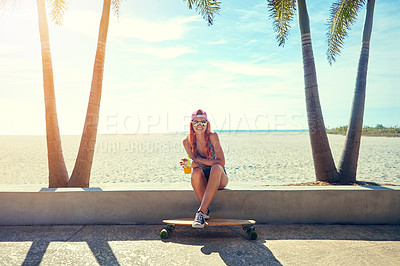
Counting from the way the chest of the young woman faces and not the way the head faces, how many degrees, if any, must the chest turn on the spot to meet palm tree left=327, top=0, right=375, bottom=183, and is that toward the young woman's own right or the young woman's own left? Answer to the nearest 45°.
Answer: approximately 135° to the young woman's own left

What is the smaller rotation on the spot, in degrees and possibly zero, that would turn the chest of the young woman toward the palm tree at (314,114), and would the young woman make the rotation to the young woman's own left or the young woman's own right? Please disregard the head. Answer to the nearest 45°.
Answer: approximately 135° to the young woman's own left

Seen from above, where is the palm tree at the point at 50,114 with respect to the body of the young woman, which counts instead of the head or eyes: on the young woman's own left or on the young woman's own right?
on the young woman's own right

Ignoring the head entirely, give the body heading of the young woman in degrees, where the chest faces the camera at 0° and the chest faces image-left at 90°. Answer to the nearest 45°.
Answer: approximately 0°

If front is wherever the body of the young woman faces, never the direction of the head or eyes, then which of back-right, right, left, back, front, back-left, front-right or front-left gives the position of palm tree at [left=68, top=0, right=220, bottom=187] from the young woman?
back-right
